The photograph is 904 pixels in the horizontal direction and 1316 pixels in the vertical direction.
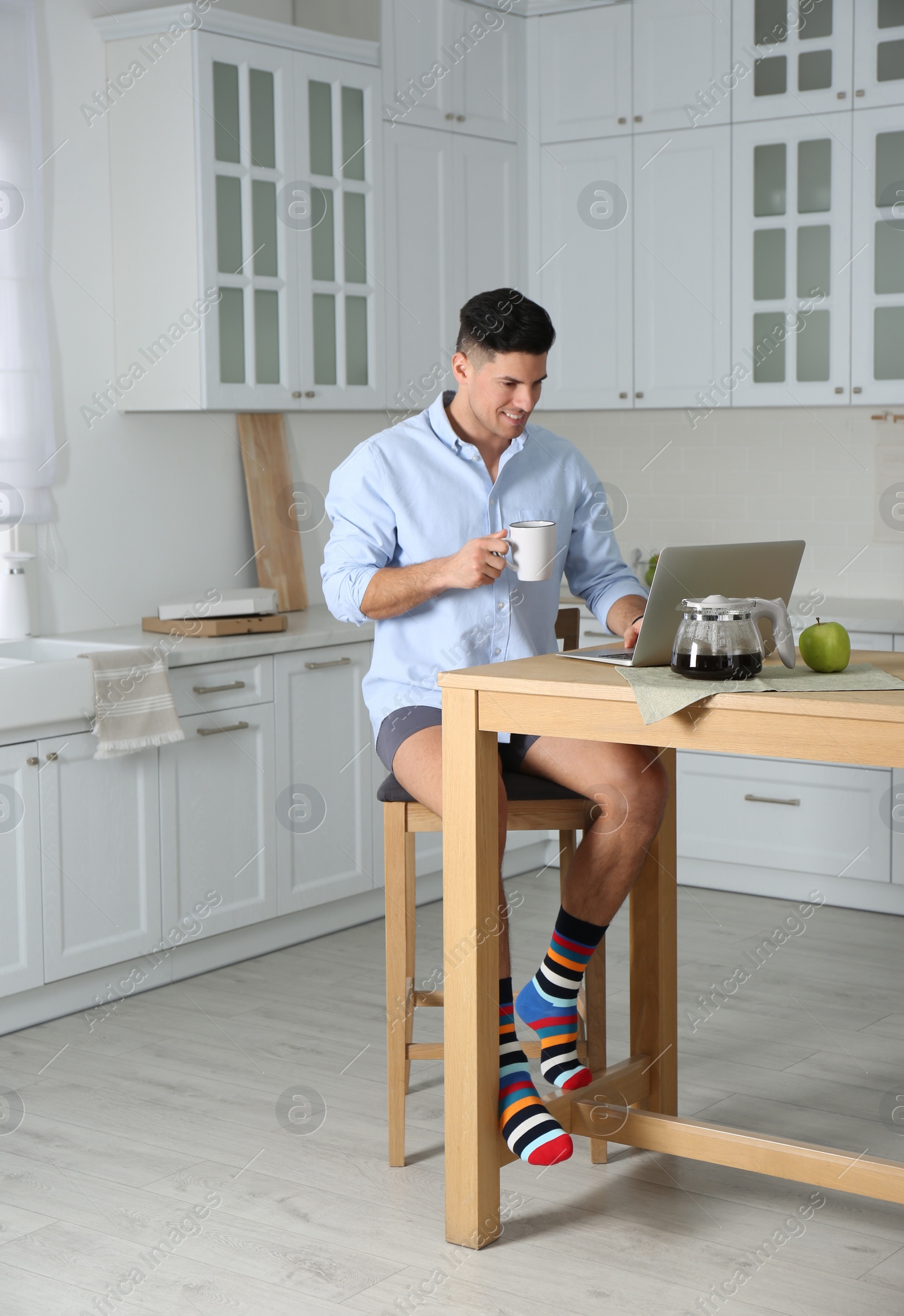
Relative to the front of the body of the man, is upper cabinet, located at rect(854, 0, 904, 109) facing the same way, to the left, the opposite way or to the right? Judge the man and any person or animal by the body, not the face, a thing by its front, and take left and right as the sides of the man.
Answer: to the right

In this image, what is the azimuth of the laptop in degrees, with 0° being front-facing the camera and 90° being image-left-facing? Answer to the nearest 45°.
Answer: approximately 135°
